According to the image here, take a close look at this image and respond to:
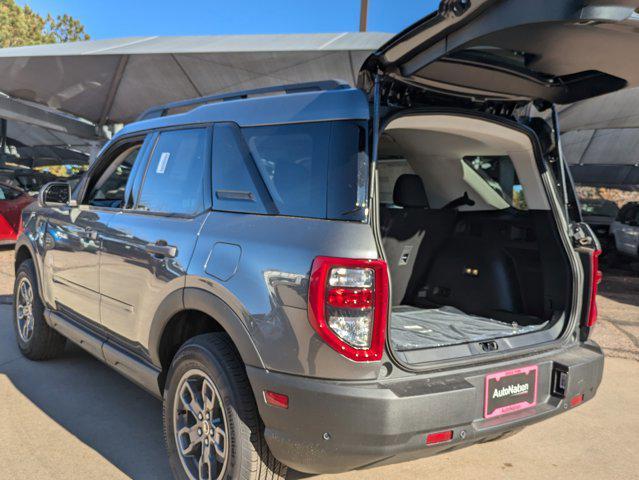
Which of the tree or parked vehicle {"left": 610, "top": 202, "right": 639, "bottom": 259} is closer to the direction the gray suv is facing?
the tree

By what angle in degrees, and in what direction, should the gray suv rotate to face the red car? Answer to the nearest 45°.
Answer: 0° — it already faces it

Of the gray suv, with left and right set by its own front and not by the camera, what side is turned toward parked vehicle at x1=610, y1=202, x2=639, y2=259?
right

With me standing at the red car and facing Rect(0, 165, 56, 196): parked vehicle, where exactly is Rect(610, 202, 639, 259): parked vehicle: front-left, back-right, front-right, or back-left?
back-right

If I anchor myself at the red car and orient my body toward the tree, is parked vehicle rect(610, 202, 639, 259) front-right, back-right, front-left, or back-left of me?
back-right

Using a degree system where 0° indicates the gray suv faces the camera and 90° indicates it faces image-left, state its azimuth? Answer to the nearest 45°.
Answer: approximately 135°
